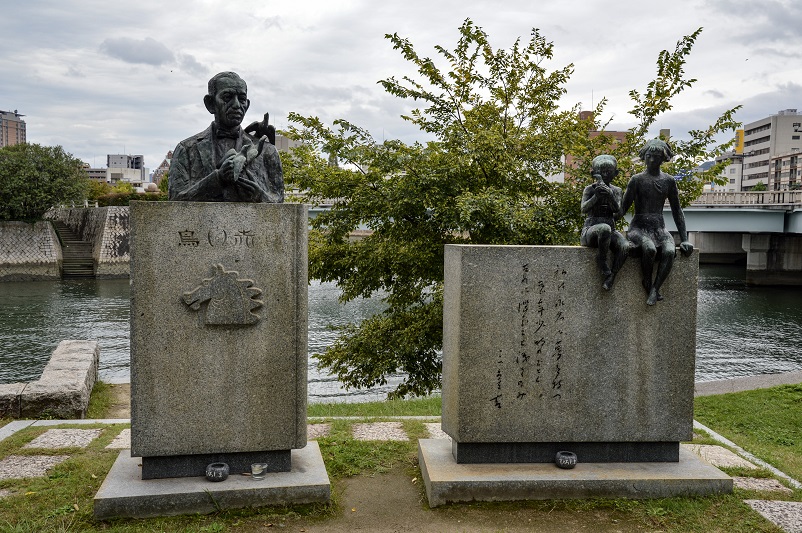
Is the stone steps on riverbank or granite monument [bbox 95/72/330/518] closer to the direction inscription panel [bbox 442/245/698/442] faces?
the granite monument

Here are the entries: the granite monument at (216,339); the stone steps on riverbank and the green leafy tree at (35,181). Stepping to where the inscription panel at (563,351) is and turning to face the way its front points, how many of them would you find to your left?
0

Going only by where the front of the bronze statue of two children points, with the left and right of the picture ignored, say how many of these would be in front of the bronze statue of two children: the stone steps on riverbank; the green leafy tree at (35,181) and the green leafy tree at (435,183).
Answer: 0

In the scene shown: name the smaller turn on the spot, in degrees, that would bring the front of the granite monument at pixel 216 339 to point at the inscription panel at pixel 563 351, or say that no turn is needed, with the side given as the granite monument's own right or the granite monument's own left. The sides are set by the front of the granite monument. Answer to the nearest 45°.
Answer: approximately 90° to the granite monument's own left

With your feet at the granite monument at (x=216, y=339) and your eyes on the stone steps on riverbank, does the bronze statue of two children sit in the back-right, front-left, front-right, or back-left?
back-right

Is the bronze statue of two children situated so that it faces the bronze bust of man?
no

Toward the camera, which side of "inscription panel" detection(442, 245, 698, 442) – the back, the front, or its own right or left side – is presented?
front

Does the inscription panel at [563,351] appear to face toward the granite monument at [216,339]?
no

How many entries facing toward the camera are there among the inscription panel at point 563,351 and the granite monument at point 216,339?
2

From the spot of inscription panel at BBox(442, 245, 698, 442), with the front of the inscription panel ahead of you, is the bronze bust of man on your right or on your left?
on your right

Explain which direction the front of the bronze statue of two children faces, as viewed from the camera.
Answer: facing the viewer

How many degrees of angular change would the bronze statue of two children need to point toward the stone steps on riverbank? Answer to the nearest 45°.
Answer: approximately 135° to its right

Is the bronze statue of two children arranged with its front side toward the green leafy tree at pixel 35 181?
no

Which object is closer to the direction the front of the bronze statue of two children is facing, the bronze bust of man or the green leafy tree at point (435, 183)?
the bronze bust of man

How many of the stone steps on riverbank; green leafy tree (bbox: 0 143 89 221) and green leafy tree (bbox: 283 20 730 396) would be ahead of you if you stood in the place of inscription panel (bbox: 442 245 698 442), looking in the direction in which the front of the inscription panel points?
0

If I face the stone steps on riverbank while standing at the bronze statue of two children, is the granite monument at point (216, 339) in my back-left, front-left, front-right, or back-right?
front-left

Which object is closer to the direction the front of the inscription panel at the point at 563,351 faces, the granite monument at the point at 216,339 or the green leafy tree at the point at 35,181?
the granite monument

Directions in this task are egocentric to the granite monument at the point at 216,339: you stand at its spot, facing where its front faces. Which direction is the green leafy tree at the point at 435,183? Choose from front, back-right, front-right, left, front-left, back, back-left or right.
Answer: back-left

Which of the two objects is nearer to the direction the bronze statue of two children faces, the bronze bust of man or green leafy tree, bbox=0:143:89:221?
the bronze bust of man
